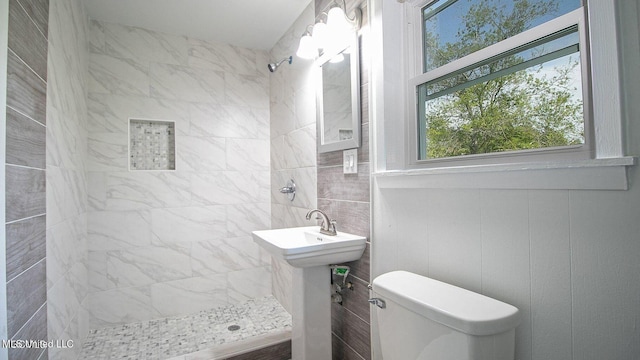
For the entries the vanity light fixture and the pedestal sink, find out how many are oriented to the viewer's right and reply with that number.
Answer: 0

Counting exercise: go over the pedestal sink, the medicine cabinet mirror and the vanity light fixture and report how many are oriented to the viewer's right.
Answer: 0

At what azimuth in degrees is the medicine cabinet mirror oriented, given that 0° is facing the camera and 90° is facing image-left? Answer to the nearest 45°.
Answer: approximately 45°

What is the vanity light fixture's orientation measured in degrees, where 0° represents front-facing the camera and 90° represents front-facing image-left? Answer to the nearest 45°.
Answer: approximately 45°

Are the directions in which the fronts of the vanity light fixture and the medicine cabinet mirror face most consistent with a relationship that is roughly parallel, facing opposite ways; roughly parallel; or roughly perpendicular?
roughly parallel

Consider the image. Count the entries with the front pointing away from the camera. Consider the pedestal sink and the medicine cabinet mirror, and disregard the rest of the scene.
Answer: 0
